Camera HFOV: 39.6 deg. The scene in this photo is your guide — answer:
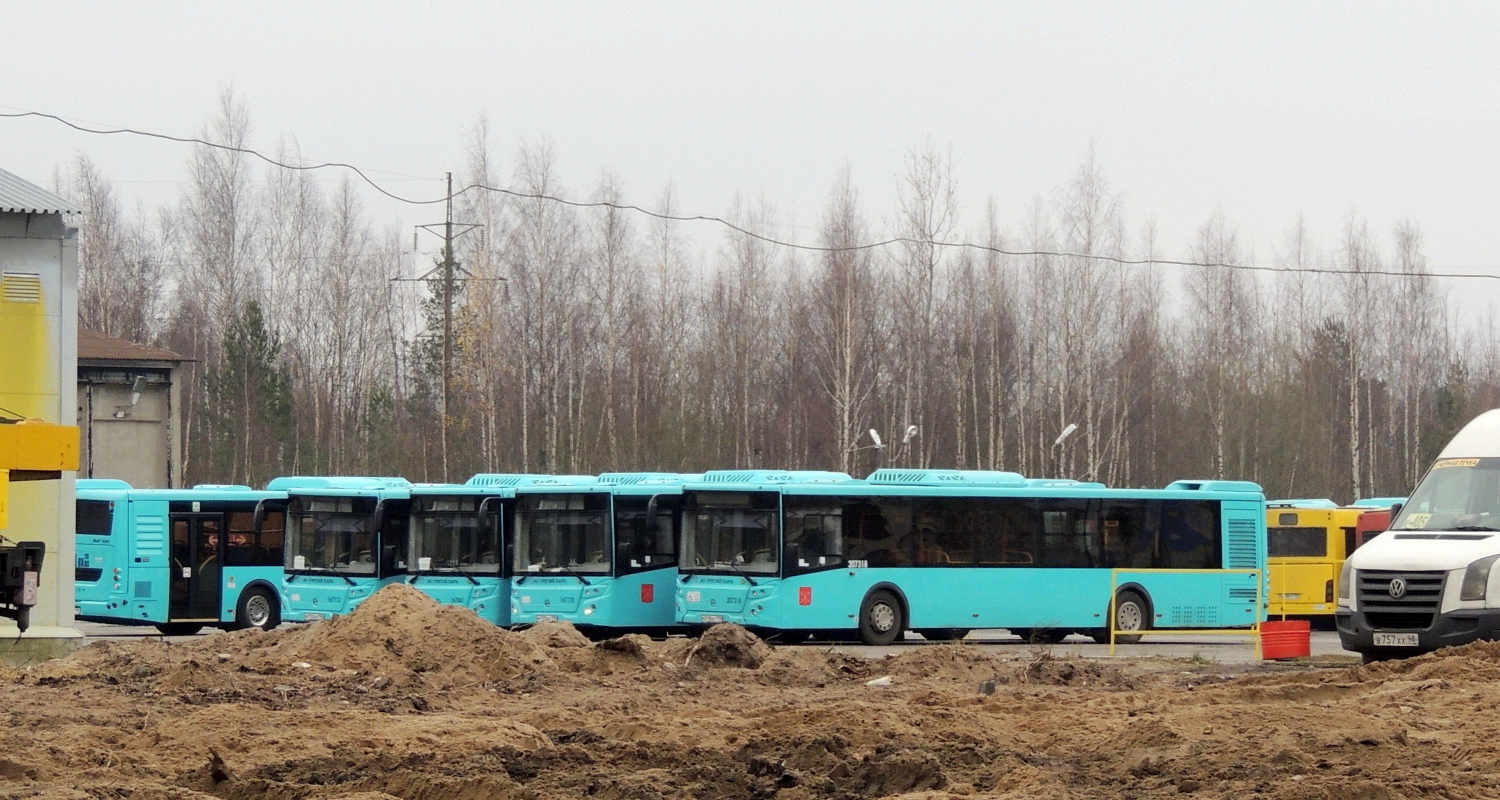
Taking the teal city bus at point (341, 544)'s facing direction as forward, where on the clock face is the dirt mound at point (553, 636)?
The dirt mound is roughly at 10 o'clock from the teal city bus.

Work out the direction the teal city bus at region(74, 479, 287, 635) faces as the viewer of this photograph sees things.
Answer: facing away from the viewer and to the right of the viewer

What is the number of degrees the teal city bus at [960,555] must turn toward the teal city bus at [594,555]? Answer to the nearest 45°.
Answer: approximately 45° to its right

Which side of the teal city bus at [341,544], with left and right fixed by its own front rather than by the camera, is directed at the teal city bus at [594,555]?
left

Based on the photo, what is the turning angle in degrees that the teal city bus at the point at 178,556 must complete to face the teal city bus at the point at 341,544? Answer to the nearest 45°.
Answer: approximately 90° to its right

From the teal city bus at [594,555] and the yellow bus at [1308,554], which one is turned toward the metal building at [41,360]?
the teal city bus

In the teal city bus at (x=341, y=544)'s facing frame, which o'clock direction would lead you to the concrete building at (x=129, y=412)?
The concrete building is roughly at 4 o'clock from the teal city bus.

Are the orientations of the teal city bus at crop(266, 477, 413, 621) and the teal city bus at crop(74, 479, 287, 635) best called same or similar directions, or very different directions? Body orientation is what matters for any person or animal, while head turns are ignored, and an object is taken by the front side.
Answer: very different directions

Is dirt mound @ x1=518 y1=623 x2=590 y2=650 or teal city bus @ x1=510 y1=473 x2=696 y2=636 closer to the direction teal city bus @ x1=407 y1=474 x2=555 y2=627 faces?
the dirt mound

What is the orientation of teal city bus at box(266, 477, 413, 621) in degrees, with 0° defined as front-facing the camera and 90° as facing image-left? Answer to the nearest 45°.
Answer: approximately 45°
